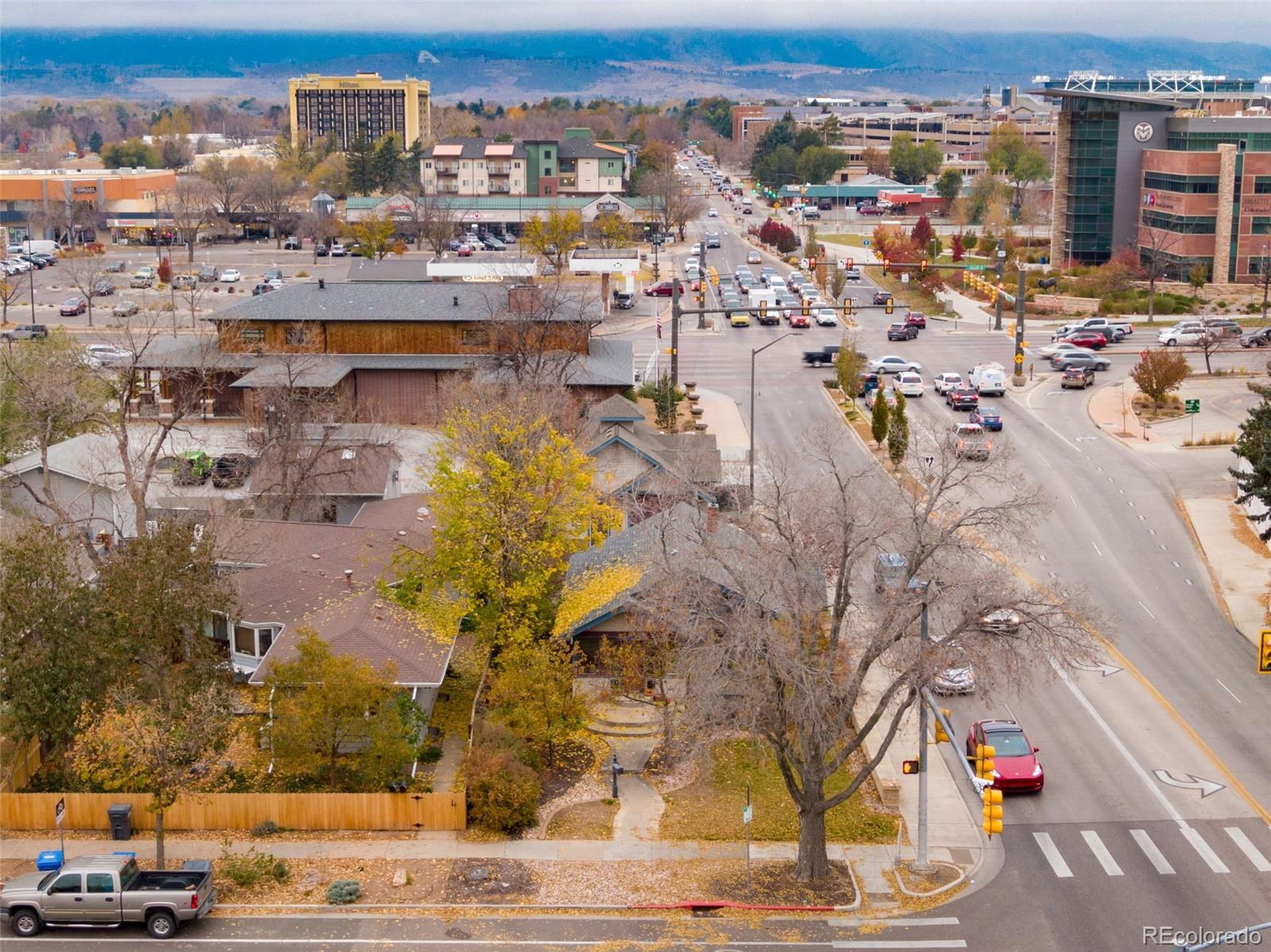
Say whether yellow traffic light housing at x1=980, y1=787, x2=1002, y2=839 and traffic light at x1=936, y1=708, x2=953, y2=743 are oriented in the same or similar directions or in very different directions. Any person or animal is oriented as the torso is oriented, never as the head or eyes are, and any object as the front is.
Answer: same or similar directions

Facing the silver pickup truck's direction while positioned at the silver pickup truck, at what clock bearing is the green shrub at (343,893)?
The green shrub is roughly at 6 o'clock from the silver pickup truck.

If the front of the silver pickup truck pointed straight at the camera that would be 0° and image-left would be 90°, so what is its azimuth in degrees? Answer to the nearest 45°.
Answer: approximately 90°

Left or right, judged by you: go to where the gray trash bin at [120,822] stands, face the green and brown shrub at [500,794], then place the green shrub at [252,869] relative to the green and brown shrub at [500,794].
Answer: right
